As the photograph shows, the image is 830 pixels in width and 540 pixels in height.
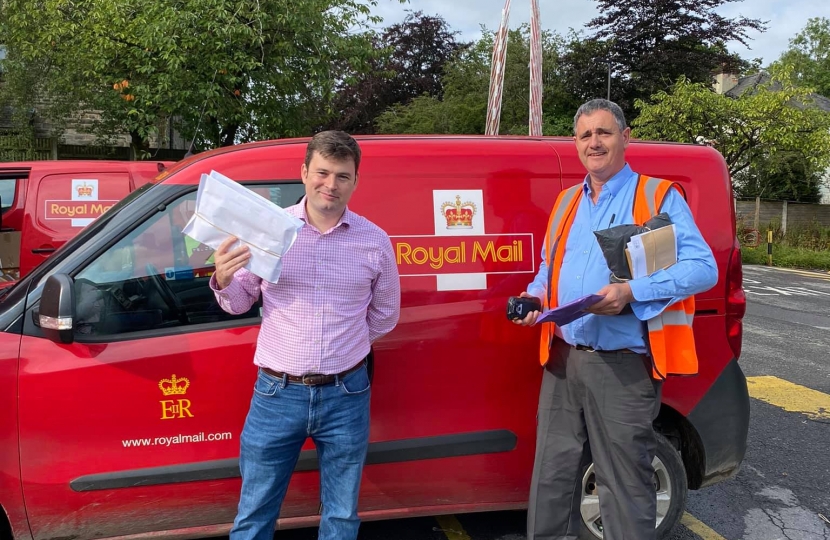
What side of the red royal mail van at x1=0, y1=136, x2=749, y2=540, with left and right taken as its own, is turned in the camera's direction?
left

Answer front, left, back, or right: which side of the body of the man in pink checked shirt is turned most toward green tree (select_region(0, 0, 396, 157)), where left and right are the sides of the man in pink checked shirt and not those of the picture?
back

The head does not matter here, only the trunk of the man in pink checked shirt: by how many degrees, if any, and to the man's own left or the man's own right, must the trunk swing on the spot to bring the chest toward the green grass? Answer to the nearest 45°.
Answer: approximately 135° to the man's own left

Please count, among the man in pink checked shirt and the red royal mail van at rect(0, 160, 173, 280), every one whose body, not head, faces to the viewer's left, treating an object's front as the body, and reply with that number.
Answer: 1

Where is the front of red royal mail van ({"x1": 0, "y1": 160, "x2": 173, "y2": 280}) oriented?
to the viewer's left

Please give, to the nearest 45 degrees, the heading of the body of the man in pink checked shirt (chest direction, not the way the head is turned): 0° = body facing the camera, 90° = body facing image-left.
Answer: approximately 0°

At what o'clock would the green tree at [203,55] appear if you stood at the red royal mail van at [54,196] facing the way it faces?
The green tree is roughly at 4 o'clock from the red royal mail van.

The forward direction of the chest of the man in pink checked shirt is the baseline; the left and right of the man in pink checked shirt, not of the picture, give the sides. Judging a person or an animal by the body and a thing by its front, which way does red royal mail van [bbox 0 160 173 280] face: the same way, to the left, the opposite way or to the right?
to the right

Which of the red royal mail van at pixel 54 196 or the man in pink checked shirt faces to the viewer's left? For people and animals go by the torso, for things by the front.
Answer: the red royal mail van

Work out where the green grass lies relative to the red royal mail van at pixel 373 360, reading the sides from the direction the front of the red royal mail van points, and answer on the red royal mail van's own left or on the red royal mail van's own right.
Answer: on the red royal mail van's own right

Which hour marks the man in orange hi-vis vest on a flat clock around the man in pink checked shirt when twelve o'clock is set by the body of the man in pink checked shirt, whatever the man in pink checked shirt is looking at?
The man in orange hi-vis vest is roughly at 9 o'clock from the man in pink checked shirt.

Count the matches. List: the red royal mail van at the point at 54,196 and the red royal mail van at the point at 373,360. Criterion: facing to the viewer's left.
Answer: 2

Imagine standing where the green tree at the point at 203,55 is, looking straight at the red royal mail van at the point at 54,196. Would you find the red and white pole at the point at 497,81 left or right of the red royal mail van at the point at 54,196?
left
